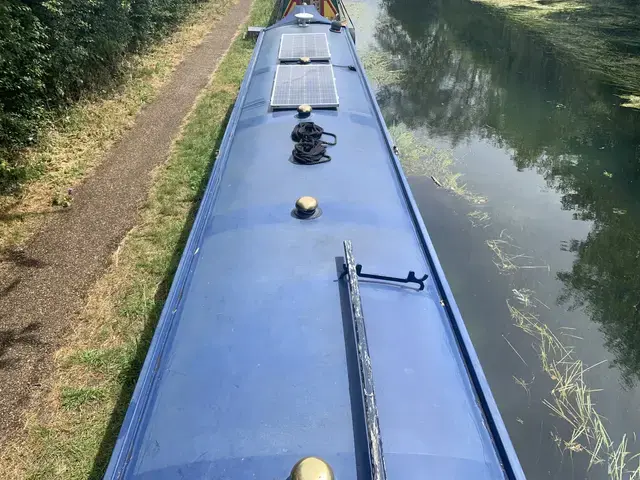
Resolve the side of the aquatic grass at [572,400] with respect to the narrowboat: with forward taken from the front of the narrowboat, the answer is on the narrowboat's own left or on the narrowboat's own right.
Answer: on the narrowboat's own right

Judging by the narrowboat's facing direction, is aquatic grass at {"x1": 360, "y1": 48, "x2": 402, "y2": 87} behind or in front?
in front

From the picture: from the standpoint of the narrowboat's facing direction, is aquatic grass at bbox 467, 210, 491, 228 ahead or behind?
ahead

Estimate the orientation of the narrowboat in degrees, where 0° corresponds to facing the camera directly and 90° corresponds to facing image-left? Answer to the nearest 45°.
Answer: approximately 180°

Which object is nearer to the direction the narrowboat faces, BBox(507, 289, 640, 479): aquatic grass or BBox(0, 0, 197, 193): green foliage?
the green foliage

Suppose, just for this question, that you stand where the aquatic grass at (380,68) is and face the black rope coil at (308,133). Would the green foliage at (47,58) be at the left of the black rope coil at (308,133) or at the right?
right

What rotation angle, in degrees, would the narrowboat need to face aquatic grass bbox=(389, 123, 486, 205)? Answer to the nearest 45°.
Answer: approximately 90° to its right

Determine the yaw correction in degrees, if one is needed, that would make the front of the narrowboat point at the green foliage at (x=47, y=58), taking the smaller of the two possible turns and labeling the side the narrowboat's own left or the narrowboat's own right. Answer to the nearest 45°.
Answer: approximately 45° to the narrowboat's own left
